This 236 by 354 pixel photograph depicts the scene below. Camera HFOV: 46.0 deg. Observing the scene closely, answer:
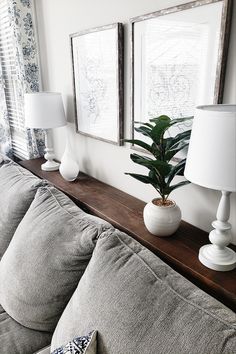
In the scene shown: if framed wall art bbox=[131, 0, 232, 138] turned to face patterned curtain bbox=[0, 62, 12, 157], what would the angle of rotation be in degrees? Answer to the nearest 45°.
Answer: approximately 90° to its right

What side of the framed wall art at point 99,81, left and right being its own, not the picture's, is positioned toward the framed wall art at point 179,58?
left

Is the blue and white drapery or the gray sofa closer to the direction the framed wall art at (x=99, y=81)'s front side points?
the gray sofa

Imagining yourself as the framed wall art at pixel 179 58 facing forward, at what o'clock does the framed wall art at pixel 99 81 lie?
the framed wall art at pixel 99 81 is roughly at 3 o'clock from the framed wall art at pixel 179 58.

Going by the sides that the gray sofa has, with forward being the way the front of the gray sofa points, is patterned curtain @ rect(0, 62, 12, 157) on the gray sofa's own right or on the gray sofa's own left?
on the gray sofa's own right

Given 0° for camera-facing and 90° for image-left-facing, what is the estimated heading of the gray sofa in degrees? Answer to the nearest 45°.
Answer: approximately 45°

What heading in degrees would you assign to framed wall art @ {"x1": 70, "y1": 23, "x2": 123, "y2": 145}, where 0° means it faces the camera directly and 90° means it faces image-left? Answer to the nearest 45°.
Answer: approximately 45°

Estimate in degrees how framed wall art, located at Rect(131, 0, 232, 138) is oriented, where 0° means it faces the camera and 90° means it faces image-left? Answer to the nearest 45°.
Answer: approximately 45°

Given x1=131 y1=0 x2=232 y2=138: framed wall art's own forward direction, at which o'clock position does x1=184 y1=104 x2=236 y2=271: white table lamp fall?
The white table lamp is roughly at 10 o'clock from the framed wall art.

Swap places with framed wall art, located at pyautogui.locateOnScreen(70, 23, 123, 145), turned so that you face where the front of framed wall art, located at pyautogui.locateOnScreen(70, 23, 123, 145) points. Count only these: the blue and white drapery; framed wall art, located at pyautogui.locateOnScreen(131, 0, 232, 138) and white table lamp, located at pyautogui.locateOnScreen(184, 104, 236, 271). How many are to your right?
1
